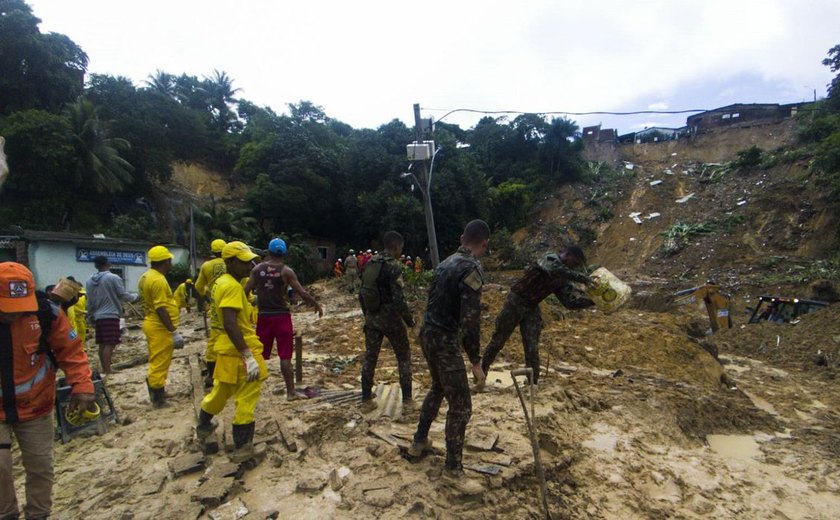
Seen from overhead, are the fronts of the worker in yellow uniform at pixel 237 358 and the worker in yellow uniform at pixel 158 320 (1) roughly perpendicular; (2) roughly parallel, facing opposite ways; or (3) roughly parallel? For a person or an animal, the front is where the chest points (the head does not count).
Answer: roughly parallel

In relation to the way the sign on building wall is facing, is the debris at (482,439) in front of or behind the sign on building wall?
in front

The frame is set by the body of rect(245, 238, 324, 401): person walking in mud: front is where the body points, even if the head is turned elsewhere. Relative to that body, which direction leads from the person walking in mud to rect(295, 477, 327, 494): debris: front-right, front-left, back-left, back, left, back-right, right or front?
back

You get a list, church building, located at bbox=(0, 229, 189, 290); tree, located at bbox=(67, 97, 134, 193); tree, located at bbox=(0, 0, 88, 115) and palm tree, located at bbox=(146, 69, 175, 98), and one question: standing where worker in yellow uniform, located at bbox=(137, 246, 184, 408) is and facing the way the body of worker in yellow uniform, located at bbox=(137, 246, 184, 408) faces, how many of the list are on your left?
4

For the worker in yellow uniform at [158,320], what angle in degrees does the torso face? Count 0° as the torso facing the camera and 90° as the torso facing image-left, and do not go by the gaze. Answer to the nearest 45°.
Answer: approximately 270°

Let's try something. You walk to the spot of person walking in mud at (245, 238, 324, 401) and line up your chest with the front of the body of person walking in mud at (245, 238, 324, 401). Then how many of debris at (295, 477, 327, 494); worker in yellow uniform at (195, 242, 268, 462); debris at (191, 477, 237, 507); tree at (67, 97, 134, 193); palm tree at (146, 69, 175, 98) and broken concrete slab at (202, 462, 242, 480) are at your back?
4

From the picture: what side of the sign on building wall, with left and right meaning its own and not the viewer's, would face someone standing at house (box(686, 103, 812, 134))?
left

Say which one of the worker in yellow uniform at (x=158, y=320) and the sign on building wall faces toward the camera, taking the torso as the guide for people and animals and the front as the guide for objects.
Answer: the sign on building wall

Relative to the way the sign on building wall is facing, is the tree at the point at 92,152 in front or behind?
behind

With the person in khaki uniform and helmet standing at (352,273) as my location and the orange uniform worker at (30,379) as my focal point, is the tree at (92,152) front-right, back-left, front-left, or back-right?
back-right

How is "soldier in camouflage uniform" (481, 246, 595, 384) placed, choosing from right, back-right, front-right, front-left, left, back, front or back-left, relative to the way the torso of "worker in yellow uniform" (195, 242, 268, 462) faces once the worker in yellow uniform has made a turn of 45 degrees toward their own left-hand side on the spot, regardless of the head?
front-right

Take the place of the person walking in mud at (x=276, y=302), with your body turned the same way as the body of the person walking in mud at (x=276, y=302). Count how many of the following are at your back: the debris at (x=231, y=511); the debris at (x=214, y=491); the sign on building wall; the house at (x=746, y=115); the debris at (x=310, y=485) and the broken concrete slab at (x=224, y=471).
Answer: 4

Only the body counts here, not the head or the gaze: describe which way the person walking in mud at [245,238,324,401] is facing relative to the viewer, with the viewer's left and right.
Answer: facing away from the viewer

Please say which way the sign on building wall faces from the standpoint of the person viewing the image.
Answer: facing the viewer

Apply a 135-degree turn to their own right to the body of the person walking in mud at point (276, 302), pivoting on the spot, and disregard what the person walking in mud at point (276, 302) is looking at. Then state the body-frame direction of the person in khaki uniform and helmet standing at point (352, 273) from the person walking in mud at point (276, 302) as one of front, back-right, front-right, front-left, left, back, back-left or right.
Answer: back-left
